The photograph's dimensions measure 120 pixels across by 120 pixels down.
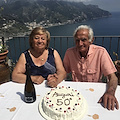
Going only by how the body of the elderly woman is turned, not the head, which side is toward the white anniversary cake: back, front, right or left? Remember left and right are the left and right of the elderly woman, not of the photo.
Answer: front

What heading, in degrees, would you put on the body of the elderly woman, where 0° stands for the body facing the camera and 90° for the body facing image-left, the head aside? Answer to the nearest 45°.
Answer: approximately 0°

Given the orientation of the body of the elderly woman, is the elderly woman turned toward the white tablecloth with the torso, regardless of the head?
yes

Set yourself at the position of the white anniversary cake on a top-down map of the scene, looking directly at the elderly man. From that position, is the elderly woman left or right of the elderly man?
left

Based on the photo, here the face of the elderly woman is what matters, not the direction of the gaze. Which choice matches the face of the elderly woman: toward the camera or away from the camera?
toward the camera
